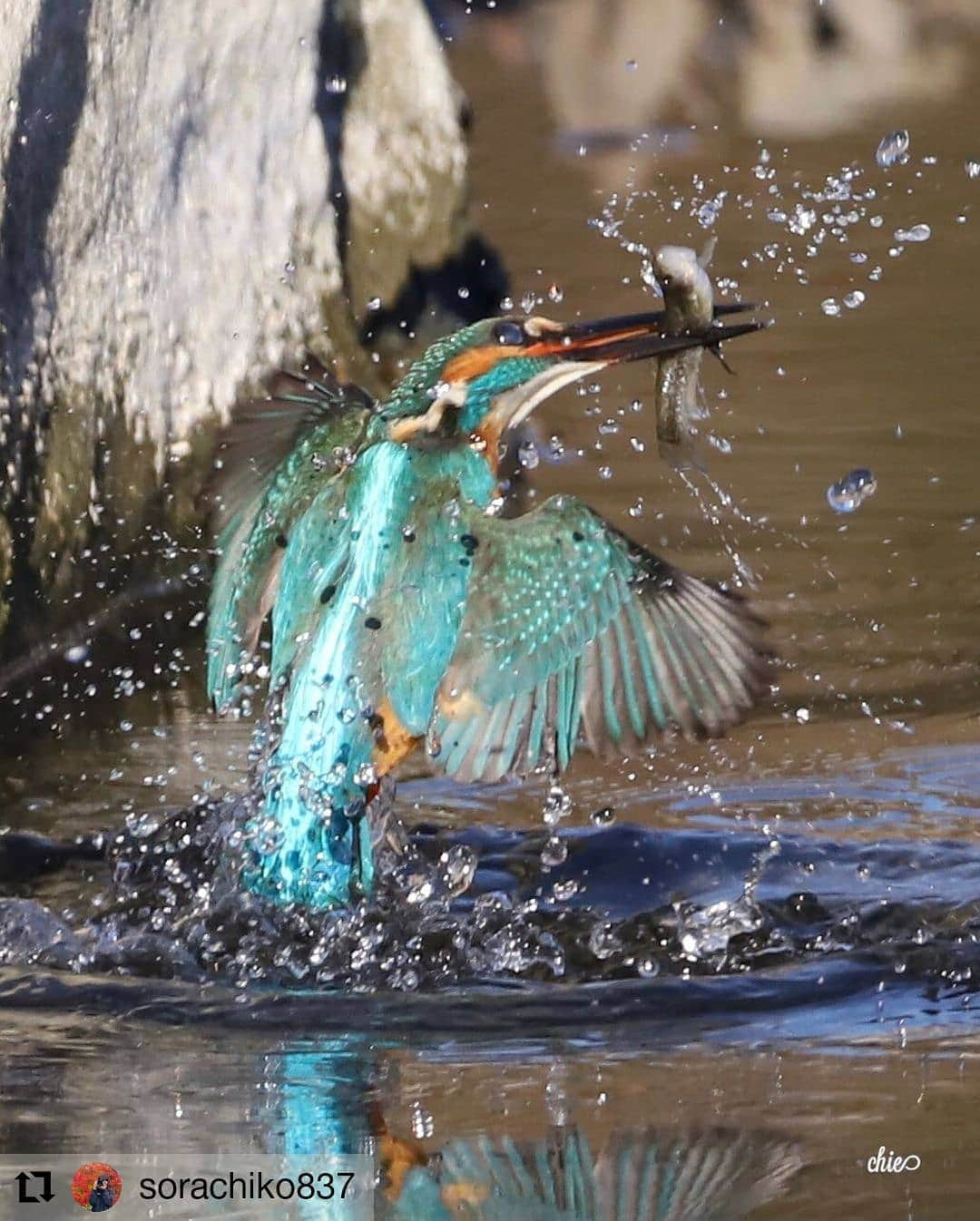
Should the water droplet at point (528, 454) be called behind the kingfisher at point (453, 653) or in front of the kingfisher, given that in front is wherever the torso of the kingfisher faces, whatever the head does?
in front

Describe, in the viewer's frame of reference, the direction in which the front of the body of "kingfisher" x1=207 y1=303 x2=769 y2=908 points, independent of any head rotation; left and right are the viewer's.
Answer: facing away from the viewer and to the right of the viewer

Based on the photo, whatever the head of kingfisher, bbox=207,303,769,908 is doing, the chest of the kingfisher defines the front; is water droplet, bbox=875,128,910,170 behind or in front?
in front

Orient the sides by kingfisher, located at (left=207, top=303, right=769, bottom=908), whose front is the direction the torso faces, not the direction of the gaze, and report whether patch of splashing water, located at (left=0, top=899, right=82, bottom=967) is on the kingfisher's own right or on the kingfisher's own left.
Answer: on the kingfisher's own left

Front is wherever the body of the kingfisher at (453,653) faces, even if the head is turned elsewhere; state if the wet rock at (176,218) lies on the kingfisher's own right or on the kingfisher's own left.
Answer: on the kingfisher's own left

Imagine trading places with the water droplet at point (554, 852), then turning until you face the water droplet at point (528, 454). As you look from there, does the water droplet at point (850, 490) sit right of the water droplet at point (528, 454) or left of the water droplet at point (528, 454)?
right
